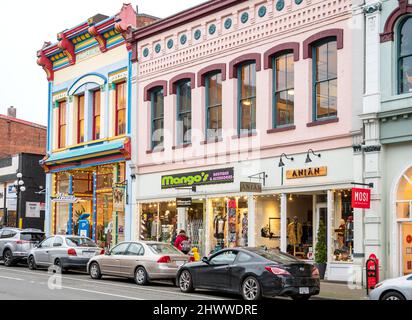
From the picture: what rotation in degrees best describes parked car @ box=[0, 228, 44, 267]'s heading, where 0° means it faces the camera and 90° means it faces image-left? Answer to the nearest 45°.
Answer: approximately 135°

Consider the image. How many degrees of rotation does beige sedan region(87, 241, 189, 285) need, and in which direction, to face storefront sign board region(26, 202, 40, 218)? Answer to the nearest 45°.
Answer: approximately 45° to its right

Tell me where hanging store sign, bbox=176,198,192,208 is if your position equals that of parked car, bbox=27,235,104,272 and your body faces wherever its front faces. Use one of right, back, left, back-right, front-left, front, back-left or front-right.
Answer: back-right

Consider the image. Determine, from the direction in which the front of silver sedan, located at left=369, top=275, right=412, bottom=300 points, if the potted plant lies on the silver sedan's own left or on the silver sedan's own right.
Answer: on the silver sedan's own right

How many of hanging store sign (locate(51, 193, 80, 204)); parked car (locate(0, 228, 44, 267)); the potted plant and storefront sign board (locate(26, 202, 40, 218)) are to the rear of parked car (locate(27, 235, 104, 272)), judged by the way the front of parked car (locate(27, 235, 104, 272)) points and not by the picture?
1

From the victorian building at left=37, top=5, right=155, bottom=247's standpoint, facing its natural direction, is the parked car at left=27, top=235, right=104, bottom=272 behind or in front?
in front

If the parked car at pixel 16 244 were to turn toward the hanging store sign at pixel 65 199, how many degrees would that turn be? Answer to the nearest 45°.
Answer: approximately 90° to its right

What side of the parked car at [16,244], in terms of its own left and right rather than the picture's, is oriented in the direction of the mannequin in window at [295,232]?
back

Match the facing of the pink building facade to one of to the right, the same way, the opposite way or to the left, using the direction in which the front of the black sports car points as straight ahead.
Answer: to the left

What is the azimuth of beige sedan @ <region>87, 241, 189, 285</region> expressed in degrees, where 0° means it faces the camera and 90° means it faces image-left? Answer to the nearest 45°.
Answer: approximately 135°

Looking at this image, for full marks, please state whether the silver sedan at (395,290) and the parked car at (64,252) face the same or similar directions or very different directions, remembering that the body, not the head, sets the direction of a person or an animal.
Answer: same or similar directions

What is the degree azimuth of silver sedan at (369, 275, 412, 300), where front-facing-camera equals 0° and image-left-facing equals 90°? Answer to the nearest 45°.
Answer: approximately 90°

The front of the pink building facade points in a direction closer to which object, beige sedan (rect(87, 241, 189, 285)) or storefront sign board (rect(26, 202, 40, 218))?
the beige sedan

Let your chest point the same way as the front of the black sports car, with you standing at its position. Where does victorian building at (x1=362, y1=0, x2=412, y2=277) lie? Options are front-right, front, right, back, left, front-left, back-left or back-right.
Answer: right
